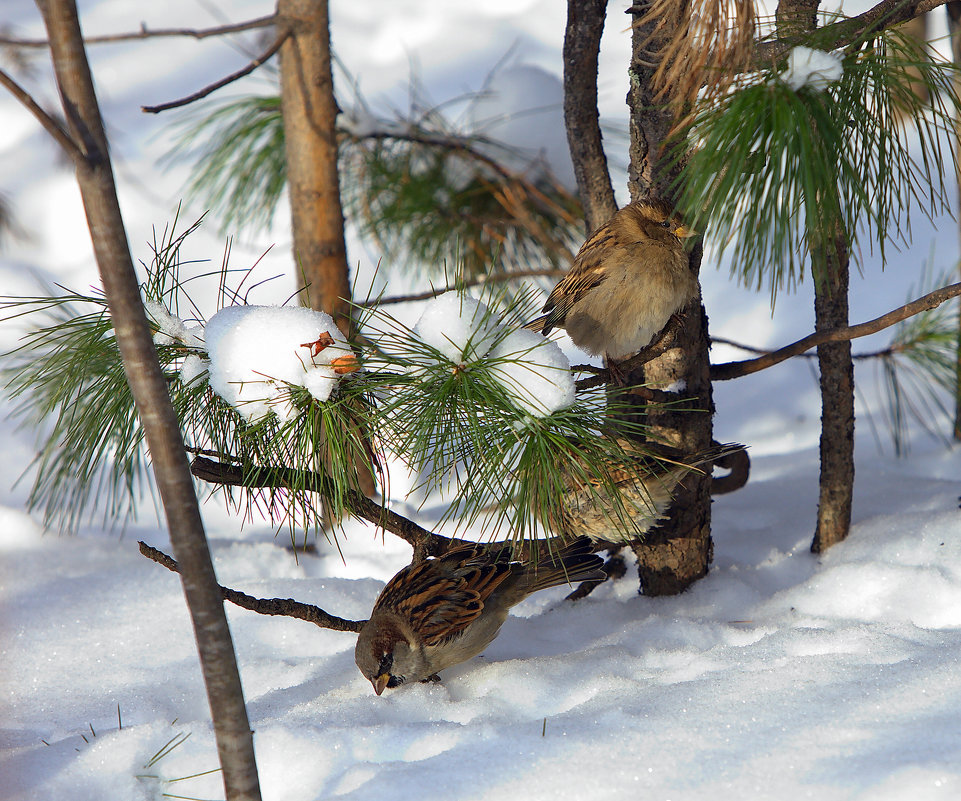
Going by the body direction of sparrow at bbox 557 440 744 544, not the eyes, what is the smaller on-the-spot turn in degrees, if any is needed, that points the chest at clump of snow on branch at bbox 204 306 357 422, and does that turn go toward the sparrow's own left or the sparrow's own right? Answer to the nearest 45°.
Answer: approximately 45° to the sparrow's own left

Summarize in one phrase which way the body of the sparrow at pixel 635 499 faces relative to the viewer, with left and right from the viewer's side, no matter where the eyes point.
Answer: facing to the left of the viewer

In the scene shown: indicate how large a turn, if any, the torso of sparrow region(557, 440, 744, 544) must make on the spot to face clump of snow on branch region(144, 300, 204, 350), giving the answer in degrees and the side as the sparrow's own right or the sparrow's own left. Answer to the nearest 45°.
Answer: approximately 45° to the sparrow's own left
